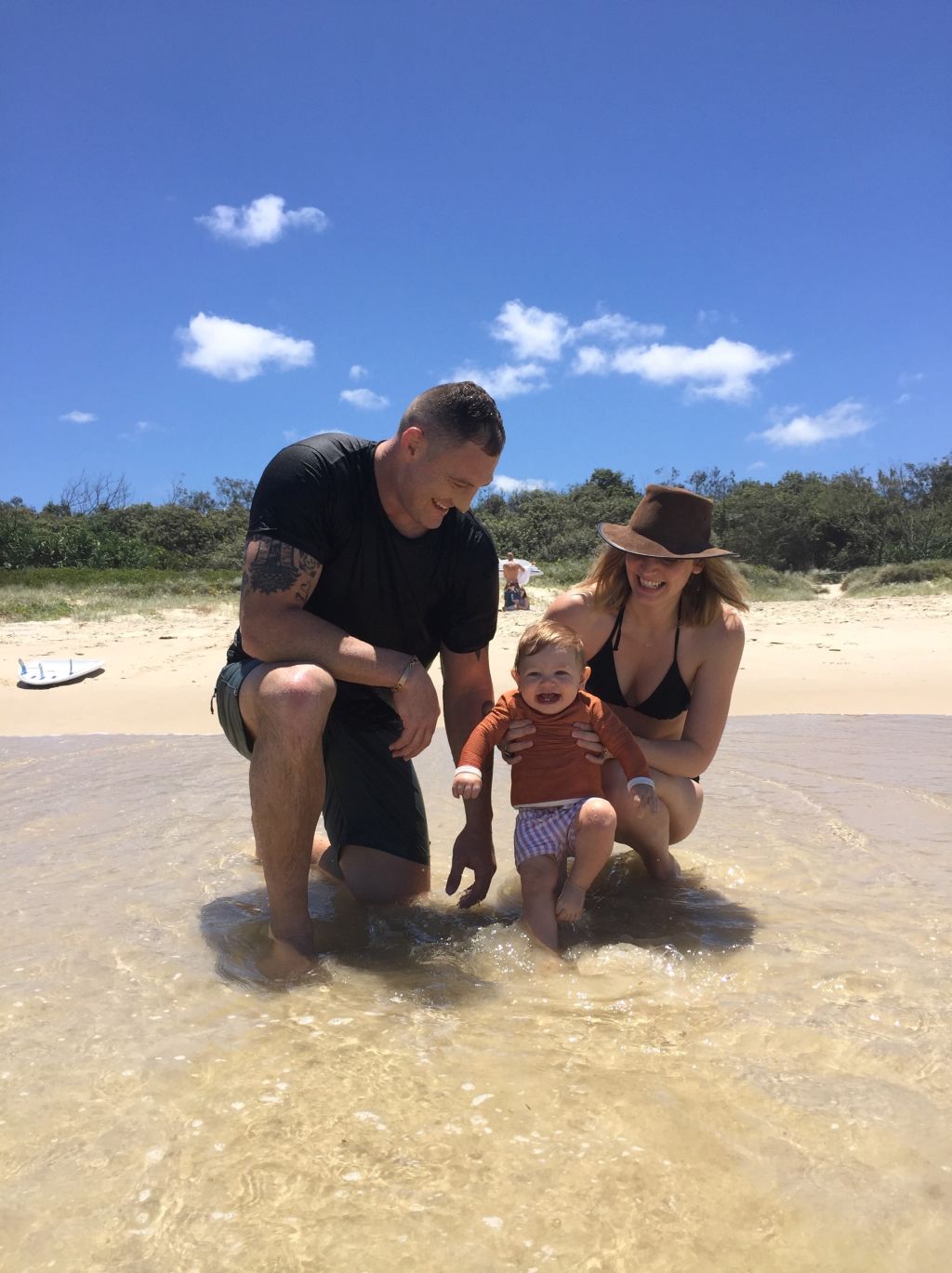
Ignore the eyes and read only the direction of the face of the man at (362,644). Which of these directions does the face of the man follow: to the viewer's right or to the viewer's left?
to the viewer's right

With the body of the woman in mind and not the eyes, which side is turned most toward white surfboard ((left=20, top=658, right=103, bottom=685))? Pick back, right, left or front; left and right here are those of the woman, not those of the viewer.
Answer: right

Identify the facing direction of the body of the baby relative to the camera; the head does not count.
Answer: toward the camera

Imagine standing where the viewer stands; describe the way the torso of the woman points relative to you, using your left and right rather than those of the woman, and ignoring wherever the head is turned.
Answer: facing the viewer and to the left of the viewer

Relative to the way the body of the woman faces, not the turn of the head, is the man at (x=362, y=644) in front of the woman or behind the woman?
in front

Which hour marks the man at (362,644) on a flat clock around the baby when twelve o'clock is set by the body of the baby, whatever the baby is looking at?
The man is roughly at 3 o'clock from the baby.

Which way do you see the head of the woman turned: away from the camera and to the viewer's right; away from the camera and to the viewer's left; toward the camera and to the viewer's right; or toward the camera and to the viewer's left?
toward the camera and to the viewer's left
